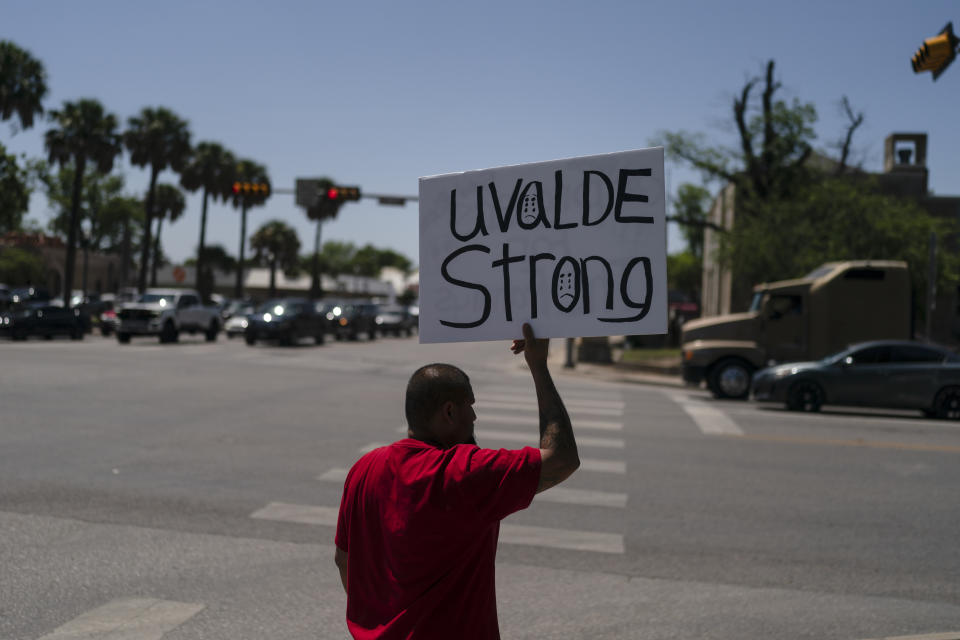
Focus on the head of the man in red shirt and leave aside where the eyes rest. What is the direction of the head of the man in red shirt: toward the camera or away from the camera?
away from the camera

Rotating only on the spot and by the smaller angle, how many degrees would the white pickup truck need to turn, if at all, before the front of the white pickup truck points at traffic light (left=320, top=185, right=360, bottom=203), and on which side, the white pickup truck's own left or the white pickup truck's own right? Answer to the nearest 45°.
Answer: approximately 90° to the white pickup truck's own left

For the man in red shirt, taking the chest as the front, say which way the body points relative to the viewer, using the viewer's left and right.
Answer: facing away from the viewer and to the right of the viewer

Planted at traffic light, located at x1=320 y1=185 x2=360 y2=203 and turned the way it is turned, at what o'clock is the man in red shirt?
The man in red shirt is roughly at 12 o'clock from the traffic light.

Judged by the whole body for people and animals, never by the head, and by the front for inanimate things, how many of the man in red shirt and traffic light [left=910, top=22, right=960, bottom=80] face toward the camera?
0

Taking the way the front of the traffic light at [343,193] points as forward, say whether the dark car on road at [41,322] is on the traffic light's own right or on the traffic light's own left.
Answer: on the traffic light's own right
